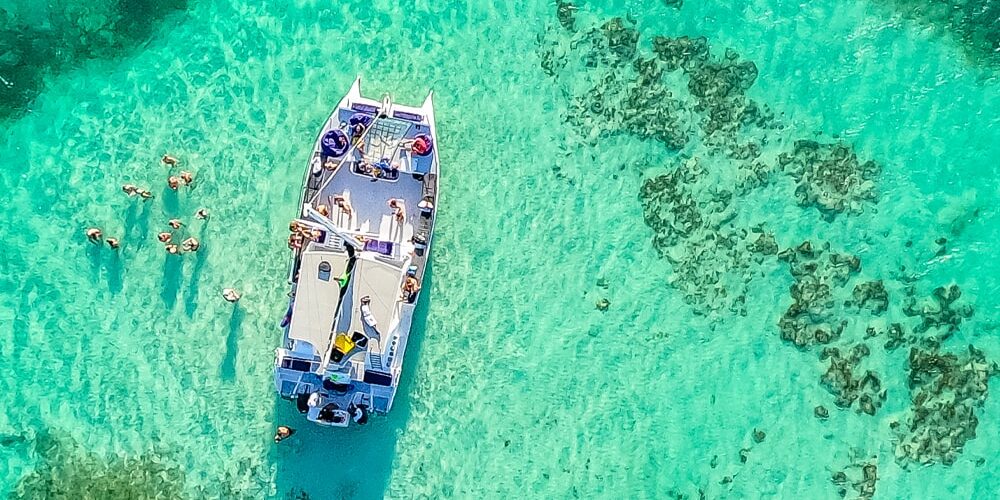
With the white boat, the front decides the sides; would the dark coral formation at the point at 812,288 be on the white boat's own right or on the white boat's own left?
on the white boat's own right

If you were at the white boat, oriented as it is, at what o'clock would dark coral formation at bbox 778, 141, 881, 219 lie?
The dark coral formation is roughly at 3 o'clock from the white boat.

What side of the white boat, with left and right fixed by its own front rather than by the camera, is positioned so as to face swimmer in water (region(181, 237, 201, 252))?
left

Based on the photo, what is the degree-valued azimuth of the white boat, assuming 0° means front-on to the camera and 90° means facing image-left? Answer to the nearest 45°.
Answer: approximately 180°

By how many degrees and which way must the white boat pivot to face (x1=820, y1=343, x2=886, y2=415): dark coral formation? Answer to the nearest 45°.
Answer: approximately 90° to its right

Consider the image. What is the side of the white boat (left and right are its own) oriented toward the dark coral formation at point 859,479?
right

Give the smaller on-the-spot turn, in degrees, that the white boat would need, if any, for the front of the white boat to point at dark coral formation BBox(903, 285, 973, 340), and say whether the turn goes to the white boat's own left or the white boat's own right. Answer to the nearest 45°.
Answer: approximately 90° to the white boat's own right

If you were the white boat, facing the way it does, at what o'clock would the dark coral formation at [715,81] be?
The dark coral formation is roughly at 3 o'clock from the white boat.
